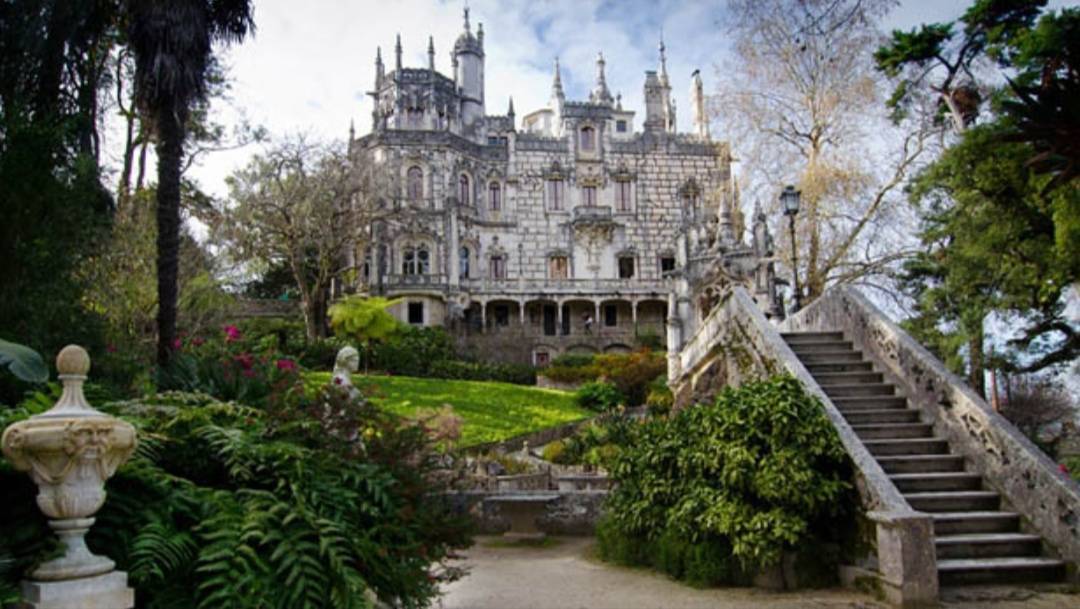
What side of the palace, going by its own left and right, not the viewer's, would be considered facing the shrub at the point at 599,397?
front

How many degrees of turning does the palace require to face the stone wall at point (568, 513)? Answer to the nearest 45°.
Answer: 0° — it already faces it

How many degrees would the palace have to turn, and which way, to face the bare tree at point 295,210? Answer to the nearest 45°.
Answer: approximately 45° to its right

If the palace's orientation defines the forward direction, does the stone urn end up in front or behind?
in front

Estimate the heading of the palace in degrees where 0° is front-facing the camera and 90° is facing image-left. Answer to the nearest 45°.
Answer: approximately 0°

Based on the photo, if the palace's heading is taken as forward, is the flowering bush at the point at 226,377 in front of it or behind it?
in front

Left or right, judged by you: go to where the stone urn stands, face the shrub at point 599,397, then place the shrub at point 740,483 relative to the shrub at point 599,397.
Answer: right

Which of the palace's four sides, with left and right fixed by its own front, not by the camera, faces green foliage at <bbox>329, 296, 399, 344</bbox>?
right

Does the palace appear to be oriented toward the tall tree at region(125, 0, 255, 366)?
yes

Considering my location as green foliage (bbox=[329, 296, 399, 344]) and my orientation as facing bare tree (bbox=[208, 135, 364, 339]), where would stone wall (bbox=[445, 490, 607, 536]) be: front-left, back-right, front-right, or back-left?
back-left

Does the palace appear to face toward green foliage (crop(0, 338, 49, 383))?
yes

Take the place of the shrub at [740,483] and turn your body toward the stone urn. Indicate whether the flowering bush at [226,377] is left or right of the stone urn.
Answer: right
